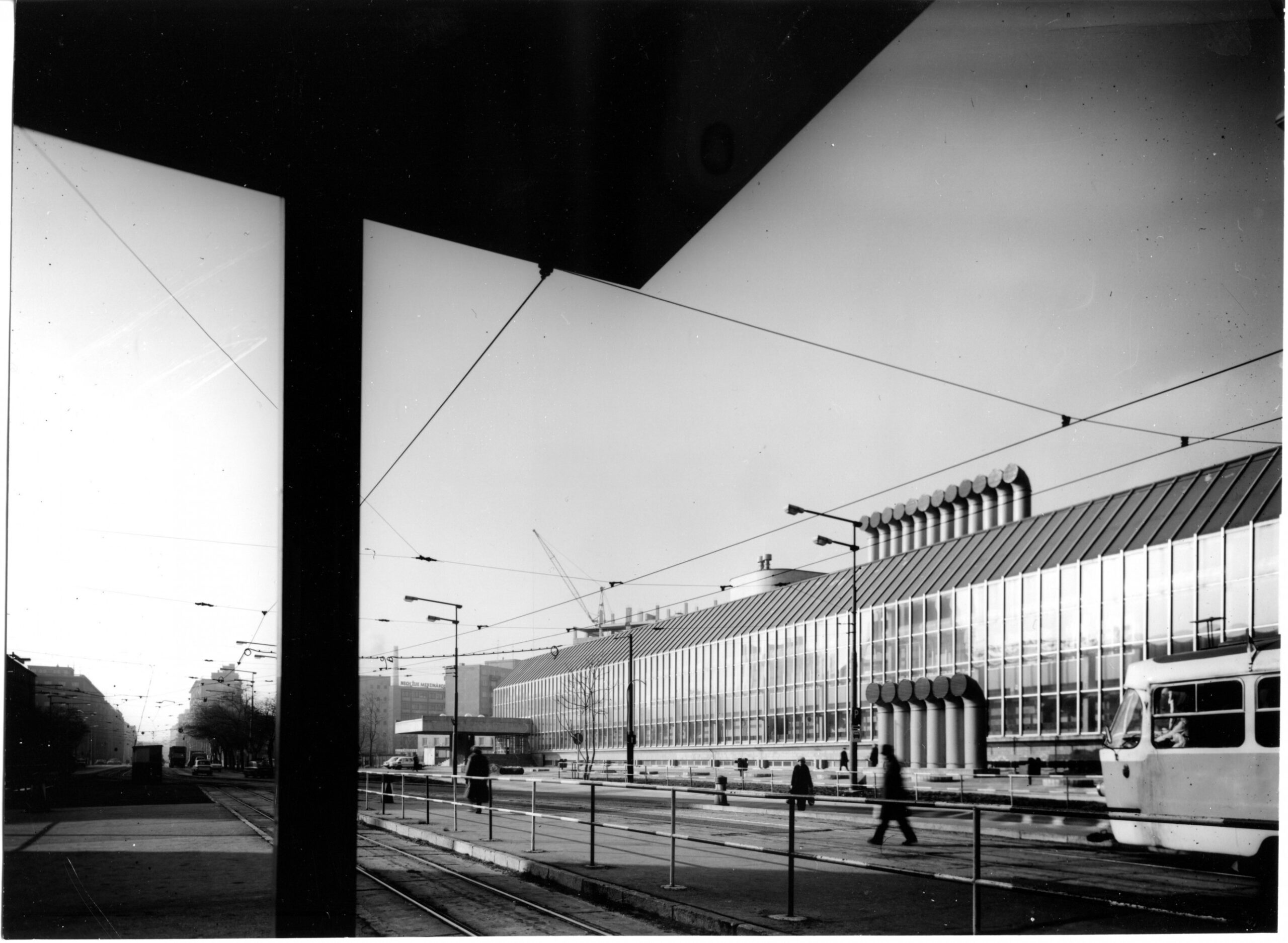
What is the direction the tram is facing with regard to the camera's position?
facing away from the viewer and to the left of the viewer

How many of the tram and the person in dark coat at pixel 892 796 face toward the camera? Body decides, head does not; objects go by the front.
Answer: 0

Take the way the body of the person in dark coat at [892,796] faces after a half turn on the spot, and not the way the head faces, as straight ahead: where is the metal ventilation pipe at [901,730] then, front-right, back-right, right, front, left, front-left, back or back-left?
left

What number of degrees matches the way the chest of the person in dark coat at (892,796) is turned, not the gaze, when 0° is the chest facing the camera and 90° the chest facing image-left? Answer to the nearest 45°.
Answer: approximately 90°

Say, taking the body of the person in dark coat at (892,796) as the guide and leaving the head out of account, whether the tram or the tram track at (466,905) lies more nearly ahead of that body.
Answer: the tram track

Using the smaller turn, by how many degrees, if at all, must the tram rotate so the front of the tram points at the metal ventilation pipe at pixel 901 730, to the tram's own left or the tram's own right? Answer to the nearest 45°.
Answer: approximately 45° to the tram's own right

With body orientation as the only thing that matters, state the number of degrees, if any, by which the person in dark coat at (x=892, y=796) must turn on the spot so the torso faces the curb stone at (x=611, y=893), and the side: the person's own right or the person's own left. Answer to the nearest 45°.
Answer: approximately 90° to the person's own left

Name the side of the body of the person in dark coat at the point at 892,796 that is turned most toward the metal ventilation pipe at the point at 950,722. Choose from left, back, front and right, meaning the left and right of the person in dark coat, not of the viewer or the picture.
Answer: right

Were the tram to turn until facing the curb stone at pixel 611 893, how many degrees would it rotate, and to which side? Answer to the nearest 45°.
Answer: approximately 90° to its left

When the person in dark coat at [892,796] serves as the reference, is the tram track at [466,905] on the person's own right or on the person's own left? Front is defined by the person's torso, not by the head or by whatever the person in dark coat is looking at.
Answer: on the person's own left

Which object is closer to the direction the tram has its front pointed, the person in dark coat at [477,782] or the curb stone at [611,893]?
the person in dark coat

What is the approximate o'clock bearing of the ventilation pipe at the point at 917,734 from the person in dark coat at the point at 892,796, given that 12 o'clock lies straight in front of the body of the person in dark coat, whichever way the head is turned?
The ventilation pipe is roughly at 3 o'clock from the person in dark coat.
